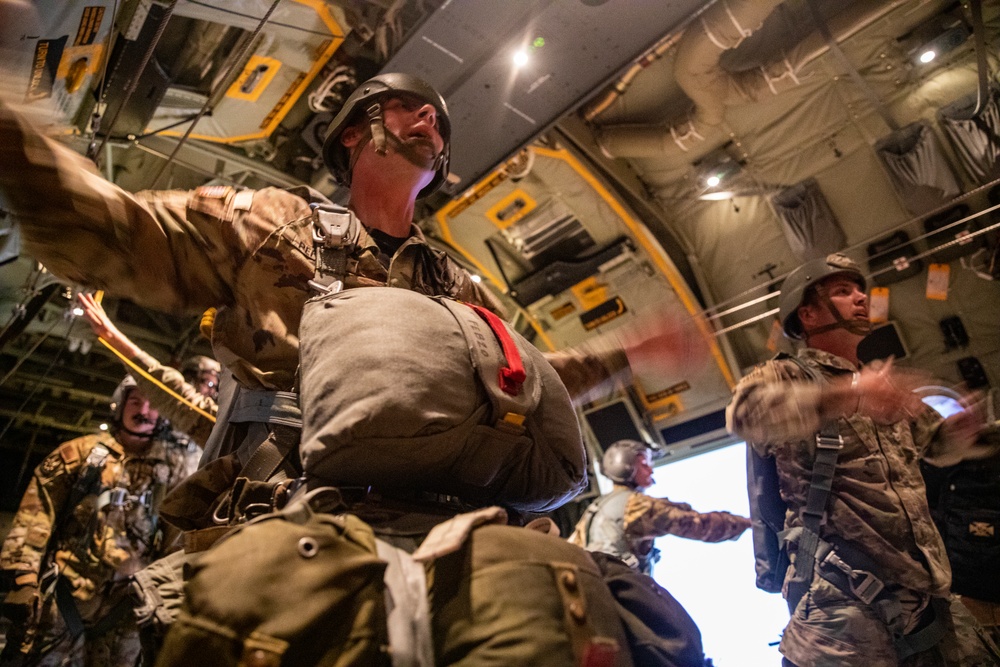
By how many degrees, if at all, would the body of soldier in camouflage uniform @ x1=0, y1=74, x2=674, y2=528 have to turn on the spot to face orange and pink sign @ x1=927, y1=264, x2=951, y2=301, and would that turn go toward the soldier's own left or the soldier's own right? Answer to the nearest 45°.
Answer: approximately 90° to the soldier's own left

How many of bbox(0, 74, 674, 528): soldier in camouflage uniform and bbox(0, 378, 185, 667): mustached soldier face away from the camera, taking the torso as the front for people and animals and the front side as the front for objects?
0

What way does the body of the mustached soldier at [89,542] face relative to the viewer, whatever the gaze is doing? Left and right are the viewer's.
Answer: facing the viewer and to the right of the viewer

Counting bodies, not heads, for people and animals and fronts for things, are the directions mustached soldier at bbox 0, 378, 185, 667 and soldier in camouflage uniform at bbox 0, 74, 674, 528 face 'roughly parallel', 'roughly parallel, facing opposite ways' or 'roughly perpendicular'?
roughly parallel

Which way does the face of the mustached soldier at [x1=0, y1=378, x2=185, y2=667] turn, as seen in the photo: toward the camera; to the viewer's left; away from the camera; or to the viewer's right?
toward the camera

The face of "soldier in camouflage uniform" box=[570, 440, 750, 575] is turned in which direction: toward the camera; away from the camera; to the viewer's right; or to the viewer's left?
to the viewer's right

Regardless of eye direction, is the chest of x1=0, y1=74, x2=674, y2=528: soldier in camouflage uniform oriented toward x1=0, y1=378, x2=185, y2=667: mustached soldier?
no

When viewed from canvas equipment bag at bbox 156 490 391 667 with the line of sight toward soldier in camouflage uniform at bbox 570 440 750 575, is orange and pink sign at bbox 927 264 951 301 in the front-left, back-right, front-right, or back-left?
front-right

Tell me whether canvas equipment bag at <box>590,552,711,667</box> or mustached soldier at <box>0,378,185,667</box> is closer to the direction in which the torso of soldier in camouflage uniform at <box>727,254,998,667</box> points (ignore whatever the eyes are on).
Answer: the canvas equipment bag

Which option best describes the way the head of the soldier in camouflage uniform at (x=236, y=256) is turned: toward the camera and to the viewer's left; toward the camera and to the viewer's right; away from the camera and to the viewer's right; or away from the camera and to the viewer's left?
toward the camera and to the viewer's right
